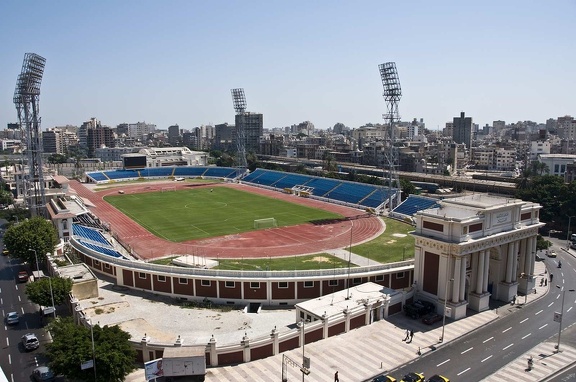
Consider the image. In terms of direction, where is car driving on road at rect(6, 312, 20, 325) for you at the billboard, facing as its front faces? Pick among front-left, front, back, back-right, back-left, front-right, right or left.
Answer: back

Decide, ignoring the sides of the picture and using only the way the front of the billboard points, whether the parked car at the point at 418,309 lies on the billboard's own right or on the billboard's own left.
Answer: on the billboard's own left

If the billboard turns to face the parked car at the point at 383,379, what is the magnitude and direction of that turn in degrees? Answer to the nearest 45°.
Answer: approximately 45° to its left

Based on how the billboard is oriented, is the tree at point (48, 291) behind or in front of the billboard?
behind

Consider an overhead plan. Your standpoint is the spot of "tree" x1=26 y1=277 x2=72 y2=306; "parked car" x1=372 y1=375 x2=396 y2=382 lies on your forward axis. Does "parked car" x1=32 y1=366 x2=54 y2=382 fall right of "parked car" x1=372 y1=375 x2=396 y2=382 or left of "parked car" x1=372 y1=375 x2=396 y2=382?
right

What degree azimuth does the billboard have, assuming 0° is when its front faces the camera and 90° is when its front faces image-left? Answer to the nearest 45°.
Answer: approximately 315°

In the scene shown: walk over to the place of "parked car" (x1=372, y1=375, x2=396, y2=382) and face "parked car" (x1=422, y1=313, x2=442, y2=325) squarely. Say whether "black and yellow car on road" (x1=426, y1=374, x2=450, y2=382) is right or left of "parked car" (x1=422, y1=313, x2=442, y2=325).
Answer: right
